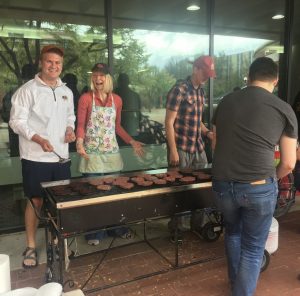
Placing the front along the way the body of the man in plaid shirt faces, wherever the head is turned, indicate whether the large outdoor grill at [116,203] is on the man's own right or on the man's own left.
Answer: on the man's own right

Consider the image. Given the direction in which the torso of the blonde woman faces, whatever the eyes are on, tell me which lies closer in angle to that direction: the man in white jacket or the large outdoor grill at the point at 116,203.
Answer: the large outdoor grill

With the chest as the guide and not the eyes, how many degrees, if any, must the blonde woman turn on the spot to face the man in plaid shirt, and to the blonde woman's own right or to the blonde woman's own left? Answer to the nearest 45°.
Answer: approximately 90° to the blonde woman's own left

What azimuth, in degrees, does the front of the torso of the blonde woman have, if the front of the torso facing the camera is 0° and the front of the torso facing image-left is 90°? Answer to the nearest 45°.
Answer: approximately 0°

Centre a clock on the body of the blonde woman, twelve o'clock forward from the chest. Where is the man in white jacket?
The man in white jacket is roughly at 2 o'clock from the blonde woman.

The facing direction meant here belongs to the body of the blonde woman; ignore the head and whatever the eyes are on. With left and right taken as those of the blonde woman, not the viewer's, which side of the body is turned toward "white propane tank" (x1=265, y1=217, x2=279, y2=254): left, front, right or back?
left

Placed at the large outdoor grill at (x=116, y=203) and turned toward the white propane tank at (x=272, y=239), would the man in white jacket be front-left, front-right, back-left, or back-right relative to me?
back-left

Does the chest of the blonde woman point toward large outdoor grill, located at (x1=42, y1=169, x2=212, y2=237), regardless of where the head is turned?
yes

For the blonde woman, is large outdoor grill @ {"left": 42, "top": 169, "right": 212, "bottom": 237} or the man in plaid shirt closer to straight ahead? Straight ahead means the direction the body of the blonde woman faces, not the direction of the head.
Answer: the large outdoor grill
